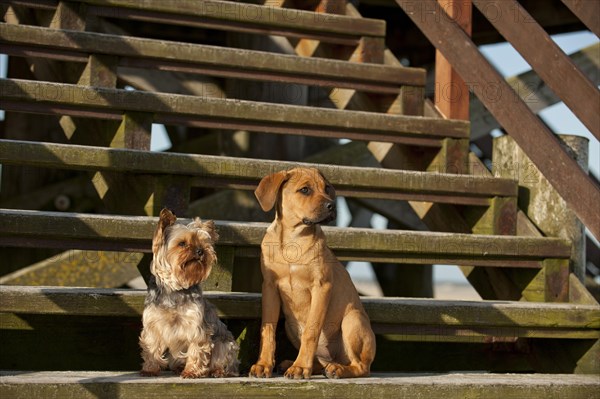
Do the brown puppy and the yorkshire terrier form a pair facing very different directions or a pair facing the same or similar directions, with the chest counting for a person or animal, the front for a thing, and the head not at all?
same or similar directions

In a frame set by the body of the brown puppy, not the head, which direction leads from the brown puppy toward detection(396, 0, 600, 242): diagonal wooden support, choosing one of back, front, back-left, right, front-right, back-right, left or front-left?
back

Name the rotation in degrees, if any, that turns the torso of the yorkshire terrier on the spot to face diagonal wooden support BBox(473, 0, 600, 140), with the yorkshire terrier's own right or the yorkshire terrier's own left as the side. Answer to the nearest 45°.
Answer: approximately 135° to the yorkshire terrier's own left

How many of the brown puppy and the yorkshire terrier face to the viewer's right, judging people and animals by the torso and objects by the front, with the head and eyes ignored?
0

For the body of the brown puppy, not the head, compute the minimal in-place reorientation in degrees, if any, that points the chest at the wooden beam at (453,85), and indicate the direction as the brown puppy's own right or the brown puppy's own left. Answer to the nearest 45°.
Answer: approximately 135° to the brown puppy's own right

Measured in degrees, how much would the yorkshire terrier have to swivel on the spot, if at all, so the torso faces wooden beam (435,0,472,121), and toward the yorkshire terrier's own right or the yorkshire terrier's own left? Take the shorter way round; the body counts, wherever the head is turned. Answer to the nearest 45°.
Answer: approximately 180°

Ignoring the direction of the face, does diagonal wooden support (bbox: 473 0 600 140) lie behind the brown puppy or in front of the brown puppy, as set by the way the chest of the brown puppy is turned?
behind

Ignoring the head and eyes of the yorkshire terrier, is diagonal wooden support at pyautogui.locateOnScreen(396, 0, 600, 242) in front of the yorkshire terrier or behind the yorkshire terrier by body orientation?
behind

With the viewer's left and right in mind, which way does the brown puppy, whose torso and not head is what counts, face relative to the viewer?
facing the viewer and to the left of the viewer
